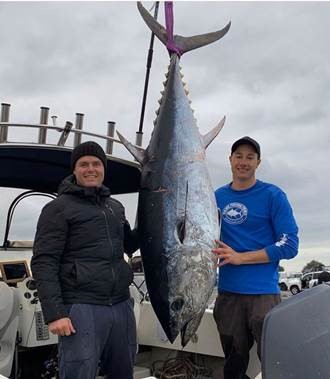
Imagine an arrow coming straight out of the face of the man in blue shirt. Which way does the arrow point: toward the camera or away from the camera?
toward the camera

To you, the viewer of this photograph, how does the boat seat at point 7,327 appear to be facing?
facing away from the viewer

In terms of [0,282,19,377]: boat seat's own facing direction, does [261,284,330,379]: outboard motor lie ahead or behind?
behind

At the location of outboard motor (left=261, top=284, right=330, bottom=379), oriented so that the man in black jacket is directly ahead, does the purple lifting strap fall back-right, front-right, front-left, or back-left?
front-right

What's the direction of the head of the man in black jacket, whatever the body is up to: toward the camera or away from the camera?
toward the camera
